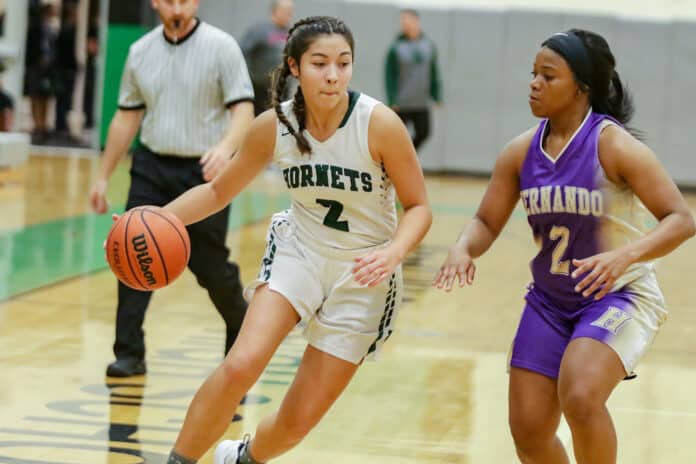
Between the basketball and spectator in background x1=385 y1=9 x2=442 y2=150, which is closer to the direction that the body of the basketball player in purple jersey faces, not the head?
the basketball

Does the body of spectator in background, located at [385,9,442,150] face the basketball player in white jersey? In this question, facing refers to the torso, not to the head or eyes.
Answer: yes

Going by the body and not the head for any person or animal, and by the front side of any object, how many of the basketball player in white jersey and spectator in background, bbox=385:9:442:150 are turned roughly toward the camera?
2

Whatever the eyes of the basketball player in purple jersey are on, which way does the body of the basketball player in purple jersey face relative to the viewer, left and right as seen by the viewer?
facing the viewer and to the left of the viewer

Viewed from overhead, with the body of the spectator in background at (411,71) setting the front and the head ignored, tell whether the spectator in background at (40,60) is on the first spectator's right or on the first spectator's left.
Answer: on the first spectator's right

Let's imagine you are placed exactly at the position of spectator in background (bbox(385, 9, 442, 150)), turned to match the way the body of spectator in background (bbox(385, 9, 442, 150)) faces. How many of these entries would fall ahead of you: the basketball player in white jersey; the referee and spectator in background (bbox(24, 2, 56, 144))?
2

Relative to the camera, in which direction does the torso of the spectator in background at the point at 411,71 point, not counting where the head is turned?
toward the camera

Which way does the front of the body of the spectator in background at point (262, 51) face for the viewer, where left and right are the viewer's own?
facing the viewer and to the right of the viewer

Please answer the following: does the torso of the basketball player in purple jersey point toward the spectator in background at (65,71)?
no

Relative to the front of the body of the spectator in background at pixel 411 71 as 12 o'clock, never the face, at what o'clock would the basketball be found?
The basketball is roughly at 12 o'clock from the spectator in background.

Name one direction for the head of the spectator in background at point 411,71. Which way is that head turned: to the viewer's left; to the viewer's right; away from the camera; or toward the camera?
toward the camera

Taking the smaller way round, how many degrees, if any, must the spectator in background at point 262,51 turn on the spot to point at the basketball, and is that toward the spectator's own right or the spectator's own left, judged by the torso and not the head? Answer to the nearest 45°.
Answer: approximately 45° to the spectator's own right

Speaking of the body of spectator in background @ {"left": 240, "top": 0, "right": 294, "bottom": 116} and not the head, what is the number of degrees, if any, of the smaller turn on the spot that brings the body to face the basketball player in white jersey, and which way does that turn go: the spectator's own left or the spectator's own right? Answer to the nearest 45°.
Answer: approximately 45° to the spectator's own right

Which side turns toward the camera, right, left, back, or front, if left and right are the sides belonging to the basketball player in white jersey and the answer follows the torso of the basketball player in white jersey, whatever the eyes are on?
front

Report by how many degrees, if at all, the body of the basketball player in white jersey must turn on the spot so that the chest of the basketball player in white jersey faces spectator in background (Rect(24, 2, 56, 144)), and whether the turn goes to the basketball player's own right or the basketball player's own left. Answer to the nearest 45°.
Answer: approximately 180°

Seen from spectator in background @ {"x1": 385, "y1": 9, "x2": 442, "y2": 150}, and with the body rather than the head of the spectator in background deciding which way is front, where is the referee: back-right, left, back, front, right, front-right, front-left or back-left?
front

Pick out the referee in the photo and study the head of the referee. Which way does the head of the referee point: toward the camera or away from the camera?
toward the camera
